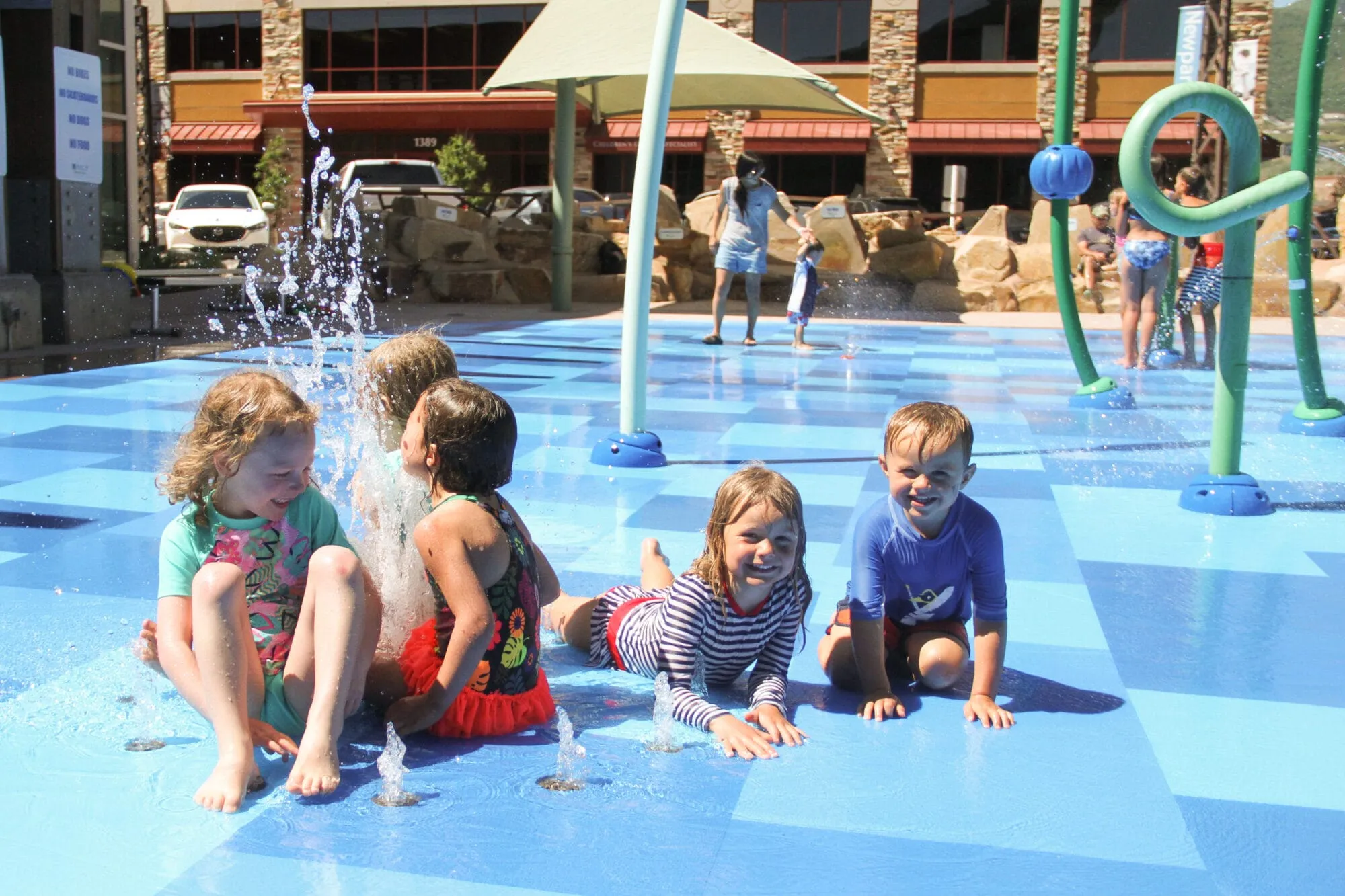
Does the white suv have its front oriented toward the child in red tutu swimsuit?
yes

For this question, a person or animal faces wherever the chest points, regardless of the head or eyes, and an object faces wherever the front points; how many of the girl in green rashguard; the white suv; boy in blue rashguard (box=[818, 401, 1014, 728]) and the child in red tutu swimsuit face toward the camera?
3

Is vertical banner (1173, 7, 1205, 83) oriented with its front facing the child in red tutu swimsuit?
yes

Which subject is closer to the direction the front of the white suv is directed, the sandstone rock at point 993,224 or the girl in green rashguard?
the girl in green rashguard

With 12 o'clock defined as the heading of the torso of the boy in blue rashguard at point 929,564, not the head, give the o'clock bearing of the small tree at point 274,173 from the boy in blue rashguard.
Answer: The small tree is roughly at 5 o'clock from the boy in blue rashguard.

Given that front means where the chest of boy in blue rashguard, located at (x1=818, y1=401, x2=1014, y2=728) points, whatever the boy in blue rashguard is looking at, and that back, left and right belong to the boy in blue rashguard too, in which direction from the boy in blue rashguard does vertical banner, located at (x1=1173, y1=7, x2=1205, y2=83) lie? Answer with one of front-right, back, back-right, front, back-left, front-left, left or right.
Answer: back

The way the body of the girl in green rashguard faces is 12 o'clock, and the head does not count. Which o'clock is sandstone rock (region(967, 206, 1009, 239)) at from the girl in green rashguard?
The sandstone rock is roughly at 7 o'clock from the girl in green rashguard.

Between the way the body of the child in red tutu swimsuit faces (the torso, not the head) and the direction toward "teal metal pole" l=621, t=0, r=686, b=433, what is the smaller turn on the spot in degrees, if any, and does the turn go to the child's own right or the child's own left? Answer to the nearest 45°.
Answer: approximately 45° to the child's own right
